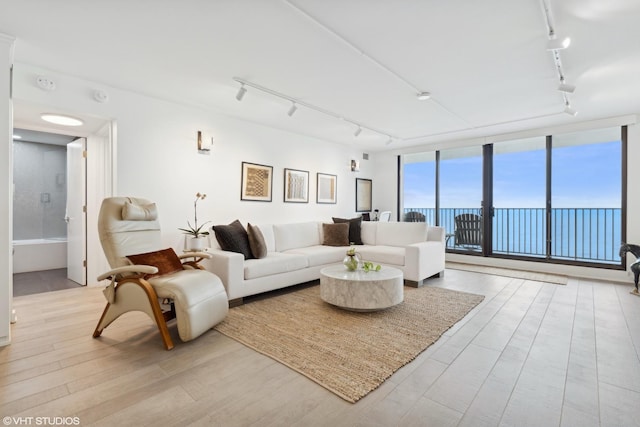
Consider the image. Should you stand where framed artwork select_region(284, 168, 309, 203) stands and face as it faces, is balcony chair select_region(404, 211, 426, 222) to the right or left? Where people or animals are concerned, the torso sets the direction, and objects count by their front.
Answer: on its left

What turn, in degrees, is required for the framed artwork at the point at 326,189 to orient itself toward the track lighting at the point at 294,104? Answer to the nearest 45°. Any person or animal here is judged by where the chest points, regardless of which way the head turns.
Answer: approximately 45° to its right

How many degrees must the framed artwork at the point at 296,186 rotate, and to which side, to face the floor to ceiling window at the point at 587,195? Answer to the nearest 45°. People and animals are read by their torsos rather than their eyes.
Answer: approximately 45° to its left

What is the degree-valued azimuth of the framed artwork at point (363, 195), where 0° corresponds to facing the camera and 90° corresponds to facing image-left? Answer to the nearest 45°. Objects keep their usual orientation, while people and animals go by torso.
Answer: approximately 315°

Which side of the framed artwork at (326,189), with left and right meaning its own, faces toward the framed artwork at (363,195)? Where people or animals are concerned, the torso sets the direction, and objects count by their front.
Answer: left

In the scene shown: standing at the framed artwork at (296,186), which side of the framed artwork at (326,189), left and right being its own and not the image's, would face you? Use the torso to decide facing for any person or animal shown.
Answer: right

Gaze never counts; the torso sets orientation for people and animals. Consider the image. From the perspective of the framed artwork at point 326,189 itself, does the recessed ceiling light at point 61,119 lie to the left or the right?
on its right

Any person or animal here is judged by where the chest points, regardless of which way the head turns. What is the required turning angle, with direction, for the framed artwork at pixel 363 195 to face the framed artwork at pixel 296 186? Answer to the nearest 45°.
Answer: approximately 90° to its right

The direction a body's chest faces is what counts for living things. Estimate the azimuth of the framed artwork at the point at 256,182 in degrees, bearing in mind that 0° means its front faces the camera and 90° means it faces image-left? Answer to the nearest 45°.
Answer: approximately 315°

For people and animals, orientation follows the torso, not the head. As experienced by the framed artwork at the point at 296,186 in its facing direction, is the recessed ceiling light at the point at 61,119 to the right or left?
on its right
